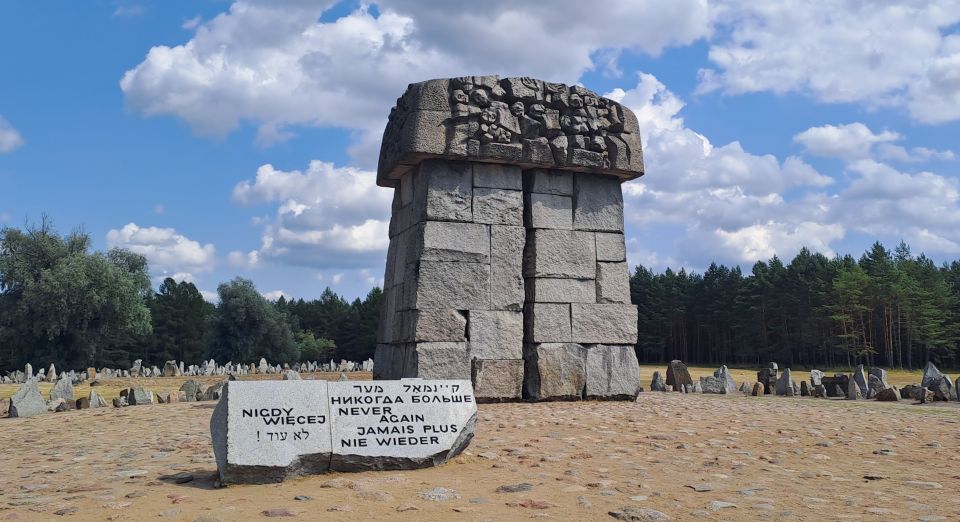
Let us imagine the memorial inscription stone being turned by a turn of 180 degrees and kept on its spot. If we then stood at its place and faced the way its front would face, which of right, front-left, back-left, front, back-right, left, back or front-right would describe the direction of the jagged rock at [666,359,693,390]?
front-right

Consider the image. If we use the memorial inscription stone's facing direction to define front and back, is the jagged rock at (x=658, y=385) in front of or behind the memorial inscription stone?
behind

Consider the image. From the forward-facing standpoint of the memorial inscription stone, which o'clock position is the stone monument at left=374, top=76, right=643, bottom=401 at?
The stone monument is roughly at 7 o'clock from the memorial inscription stone.

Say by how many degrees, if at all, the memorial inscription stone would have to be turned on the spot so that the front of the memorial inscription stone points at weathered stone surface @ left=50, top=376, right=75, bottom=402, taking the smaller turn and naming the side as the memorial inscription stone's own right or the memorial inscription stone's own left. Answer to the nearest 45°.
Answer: approximately 135° to the memorial inscription stone's own right

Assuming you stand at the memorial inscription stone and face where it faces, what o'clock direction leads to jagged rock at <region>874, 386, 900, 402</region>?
The jagged rock is roughly at 8 o'clock from the memorial inscription stone.

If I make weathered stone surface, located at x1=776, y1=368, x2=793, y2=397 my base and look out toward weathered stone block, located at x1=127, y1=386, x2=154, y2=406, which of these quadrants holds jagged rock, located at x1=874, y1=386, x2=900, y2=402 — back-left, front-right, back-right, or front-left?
back-left

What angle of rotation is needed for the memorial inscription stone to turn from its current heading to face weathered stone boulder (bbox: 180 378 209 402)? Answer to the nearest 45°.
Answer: approximately 180°

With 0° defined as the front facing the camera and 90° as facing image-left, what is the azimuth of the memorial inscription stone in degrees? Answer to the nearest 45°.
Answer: approximately 0°
